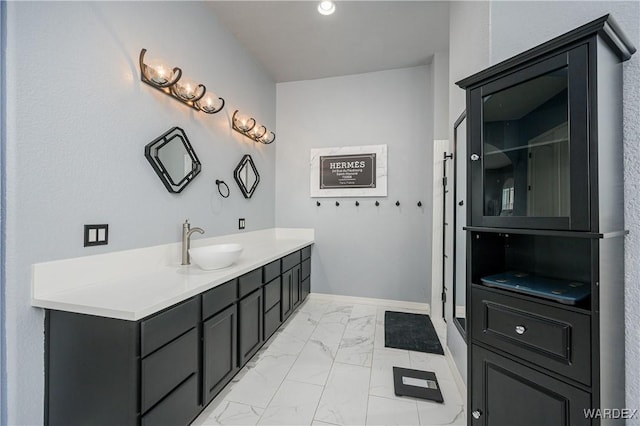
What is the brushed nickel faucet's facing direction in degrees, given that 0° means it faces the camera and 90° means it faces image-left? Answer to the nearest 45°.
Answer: approximately 270°

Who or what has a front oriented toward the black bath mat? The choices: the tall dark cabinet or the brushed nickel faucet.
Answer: the brushed nickel faucet

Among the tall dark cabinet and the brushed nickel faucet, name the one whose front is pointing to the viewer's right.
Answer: the brushed nickel faucet

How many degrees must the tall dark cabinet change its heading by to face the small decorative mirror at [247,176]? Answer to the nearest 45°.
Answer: approximately 45° to its right

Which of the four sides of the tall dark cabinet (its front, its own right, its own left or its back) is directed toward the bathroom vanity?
front

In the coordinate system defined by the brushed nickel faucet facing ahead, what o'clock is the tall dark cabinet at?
The tall dark cabinet is roughly at 2 o'clock from the brushed nickel faucet.

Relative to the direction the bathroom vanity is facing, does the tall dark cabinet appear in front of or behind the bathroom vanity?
in front

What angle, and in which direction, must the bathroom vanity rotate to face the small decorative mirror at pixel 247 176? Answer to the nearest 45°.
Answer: approximately 90° to its left

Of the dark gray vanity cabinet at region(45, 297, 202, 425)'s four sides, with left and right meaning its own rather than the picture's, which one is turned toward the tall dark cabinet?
front

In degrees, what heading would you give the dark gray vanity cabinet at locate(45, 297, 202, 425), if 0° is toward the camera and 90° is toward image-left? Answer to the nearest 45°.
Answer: approximately 315°

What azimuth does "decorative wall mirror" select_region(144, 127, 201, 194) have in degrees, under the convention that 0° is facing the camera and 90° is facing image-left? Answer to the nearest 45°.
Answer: approximately 315°

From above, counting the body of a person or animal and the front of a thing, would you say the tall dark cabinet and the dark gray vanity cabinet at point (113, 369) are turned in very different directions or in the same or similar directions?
very different directions

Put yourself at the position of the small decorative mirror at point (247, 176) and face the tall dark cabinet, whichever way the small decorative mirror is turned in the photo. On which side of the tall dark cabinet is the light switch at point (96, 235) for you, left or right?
right

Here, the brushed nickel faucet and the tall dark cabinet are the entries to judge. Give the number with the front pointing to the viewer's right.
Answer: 1

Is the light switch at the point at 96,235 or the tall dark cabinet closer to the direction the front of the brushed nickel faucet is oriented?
the tall dark cabinet
